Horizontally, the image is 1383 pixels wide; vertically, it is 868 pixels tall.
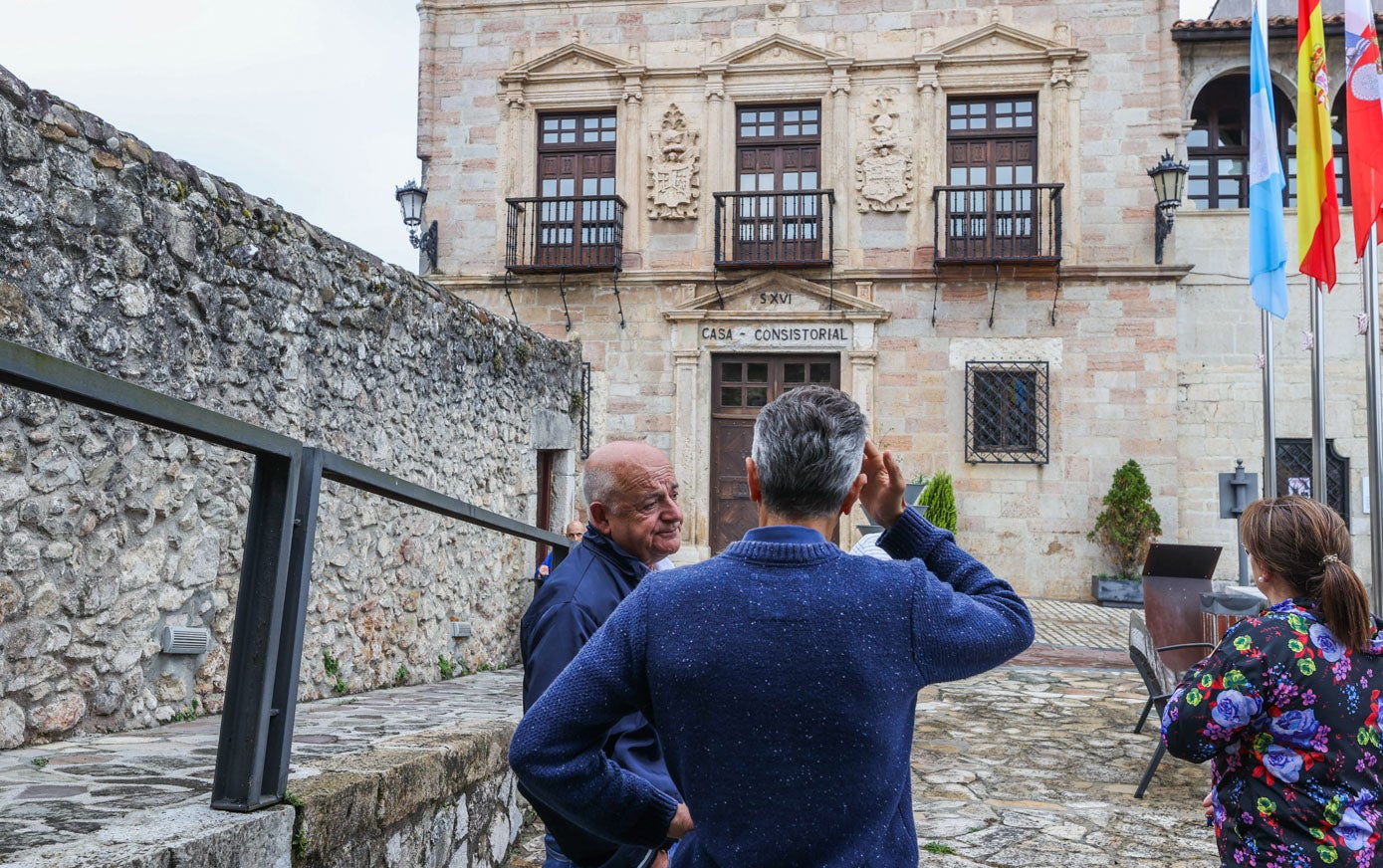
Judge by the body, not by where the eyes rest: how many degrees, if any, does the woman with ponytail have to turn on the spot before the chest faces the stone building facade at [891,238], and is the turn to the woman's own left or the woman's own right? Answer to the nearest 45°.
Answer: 0° — they already face it

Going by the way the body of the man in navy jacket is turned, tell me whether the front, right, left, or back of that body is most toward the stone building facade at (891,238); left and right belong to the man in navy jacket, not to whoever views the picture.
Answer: left

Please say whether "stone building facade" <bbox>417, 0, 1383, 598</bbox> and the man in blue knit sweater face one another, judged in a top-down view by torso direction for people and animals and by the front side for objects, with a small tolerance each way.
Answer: yes

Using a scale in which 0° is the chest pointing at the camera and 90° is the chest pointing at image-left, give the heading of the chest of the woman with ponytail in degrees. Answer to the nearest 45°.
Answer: approximately 135°

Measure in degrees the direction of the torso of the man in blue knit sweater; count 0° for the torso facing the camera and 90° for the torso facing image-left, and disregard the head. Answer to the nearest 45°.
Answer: approximately 180°

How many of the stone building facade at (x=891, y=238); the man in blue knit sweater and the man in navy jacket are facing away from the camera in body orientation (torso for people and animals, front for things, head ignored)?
1

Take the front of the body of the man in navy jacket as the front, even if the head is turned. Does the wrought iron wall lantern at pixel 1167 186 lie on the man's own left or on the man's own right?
on the man's own left

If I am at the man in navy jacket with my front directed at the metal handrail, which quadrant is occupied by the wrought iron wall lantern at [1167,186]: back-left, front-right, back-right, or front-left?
back-right

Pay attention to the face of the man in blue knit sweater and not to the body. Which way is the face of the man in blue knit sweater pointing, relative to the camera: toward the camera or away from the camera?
away from the camera

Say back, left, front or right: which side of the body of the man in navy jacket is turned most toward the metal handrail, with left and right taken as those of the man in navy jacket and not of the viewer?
back

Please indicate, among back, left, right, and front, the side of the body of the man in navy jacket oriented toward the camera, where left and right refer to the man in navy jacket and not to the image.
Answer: right

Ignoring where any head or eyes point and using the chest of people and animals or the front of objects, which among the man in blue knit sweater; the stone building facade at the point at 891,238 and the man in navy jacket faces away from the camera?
the man in blue knit sweater

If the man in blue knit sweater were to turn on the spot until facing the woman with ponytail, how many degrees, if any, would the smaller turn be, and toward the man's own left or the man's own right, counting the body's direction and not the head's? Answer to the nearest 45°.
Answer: approximately 45° to the man's own right

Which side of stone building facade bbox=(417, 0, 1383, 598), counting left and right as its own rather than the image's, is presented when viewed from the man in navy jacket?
front
